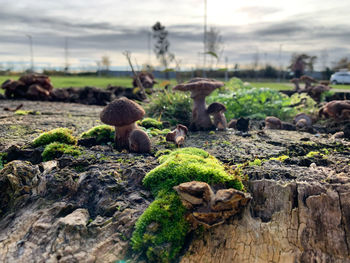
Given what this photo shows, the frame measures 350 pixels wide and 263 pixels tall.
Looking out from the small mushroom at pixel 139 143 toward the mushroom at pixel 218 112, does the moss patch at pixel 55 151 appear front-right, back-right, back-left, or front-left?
back-left
